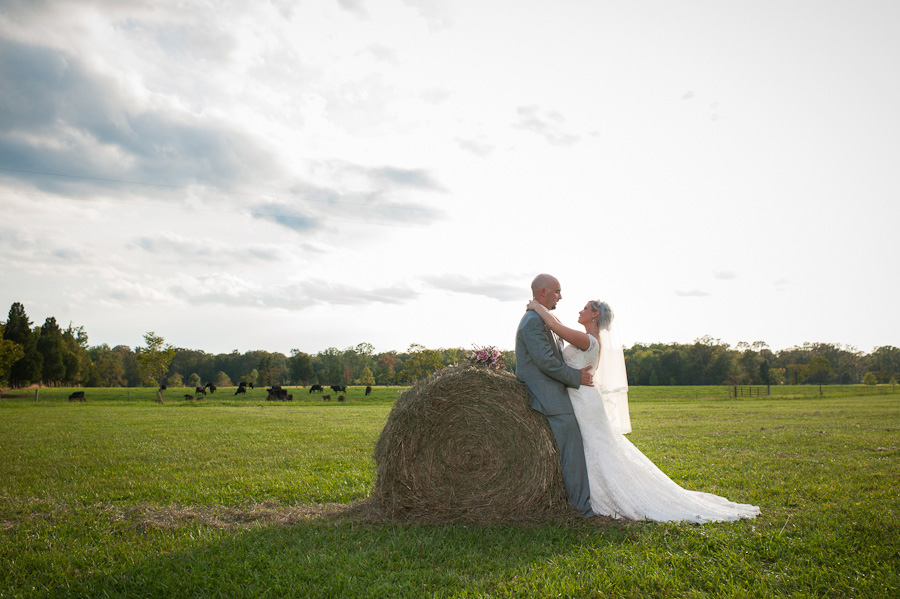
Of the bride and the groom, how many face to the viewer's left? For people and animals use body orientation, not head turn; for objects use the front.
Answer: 1

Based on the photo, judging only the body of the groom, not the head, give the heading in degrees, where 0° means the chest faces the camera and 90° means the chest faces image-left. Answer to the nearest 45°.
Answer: approximately 270°

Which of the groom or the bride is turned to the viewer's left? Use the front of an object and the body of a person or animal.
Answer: the bride

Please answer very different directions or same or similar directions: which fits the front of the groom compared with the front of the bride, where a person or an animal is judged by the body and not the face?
very different directions

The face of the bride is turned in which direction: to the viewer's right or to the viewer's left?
to the viewer's left

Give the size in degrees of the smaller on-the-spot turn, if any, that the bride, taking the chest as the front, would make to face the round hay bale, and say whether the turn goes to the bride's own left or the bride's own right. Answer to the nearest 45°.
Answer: approximately 45° to the bride's own left

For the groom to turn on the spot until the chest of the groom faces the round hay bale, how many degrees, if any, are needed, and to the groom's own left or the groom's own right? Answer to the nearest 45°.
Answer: approximately 180°

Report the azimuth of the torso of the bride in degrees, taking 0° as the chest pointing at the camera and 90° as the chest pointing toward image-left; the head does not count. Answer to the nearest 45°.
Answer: approximately 90°

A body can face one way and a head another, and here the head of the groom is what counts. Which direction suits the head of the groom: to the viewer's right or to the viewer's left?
to the viewer's right
